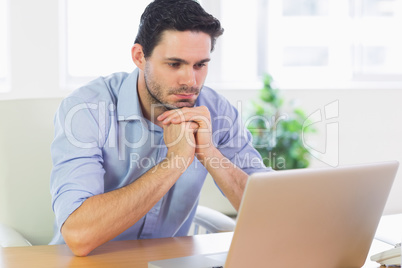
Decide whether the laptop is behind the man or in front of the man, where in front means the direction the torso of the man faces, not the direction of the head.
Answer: in front

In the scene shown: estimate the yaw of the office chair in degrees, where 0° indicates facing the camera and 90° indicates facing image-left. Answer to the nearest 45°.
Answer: approximately 315°

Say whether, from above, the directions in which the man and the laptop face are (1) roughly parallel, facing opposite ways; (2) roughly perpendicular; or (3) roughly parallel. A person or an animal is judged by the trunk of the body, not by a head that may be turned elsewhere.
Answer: roughly parallel, facing opposite ways

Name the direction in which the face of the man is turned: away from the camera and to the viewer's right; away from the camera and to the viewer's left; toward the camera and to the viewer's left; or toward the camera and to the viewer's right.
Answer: toward the camera and to the viewer's right

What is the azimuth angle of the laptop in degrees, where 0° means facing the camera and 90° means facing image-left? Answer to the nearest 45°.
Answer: approximately 135°

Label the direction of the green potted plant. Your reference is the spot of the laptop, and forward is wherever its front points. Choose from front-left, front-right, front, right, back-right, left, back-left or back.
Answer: front-right

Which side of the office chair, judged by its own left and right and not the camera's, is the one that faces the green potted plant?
left

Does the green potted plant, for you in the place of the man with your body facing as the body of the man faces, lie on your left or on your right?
on your left

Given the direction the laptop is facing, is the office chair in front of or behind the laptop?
in front
